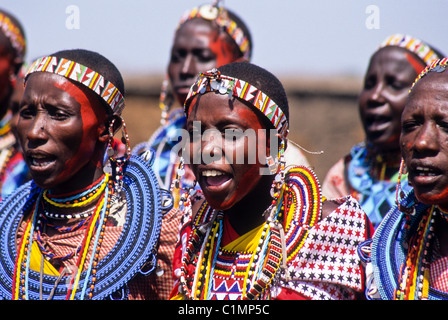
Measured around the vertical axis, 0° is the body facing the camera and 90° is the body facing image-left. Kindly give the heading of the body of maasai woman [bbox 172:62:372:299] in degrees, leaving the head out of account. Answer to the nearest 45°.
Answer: approximately 45°

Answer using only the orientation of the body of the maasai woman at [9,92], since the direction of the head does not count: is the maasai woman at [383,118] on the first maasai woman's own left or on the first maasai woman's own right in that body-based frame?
on the first maasai woman's own left

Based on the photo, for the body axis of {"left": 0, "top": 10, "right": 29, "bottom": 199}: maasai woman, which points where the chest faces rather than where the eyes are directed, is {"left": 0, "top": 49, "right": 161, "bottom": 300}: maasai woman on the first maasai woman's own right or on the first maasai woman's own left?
on the first maasai woman's own left

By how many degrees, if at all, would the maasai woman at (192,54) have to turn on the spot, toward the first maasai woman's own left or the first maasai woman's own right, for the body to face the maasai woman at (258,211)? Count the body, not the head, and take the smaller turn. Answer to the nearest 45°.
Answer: approximately 45° to the first maasai woman's own left

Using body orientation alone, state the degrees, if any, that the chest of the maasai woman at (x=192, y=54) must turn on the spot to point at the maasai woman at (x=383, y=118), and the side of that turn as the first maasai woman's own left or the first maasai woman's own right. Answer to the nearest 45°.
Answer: approximately 90° to the first maasai woman's own left

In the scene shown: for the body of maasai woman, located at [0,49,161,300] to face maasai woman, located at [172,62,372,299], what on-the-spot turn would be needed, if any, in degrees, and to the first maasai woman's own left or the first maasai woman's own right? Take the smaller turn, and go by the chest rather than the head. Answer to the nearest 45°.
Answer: approximately 90° to the first maasai woman's own left
